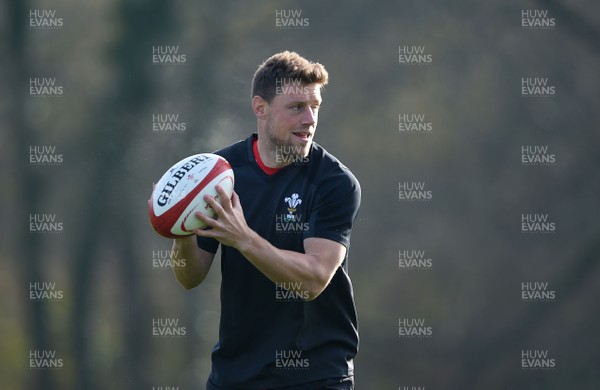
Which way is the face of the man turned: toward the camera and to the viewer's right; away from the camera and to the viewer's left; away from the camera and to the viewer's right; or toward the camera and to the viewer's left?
toward the camera and to the viewer's right

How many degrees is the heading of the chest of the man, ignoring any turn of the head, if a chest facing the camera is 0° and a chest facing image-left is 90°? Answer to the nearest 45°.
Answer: approximately 45°
